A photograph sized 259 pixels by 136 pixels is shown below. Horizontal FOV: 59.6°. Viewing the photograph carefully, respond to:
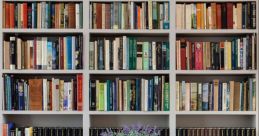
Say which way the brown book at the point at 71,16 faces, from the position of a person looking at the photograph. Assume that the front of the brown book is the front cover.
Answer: facing to the right of the viewer

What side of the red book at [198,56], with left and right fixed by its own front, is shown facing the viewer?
right

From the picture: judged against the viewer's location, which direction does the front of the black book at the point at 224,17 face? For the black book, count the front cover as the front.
facing to the right of the viewer

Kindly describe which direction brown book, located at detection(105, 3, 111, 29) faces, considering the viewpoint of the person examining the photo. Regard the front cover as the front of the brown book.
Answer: facing to the right of the viewer

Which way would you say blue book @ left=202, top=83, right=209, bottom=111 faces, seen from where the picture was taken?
facing to the right of the viewer

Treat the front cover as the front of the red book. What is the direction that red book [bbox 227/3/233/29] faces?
to the viewer's right

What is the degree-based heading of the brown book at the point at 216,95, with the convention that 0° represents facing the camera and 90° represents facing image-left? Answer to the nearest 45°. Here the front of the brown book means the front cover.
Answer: approximately 270°

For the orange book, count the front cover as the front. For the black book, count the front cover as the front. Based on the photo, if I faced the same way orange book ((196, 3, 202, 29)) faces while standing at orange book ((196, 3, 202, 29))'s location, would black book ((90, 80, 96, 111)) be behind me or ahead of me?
behind
